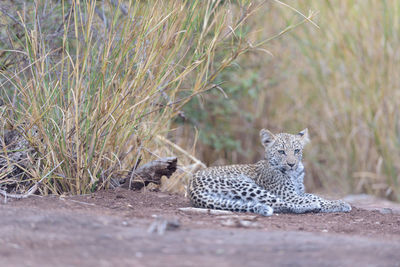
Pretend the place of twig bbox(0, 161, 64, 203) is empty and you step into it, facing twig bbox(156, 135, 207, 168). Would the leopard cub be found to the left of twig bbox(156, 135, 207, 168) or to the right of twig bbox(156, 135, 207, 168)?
right

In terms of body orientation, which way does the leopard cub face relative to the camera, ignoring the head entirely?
to the viewer's right

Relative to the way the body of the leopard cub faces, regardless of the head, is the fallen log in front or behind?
behind

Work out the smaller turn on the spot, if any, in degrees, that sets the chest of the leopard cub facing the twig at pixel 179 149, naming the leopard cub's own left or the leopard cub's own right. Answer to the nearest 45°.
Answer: approximately 135° to the leopard cub's own left

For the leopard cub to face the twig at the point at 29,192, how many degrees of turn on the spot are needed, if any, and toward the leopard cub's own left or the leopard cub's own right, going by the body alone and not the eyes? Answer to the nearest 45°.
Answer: approximately 135° to the leopard cub's own right

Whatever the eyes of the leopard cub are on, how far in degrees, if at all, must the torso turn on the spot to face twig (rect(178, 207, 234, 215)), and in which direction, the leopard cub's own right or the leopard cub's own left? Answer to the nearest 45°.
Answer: approximately 135° to the leopard cub's own right
